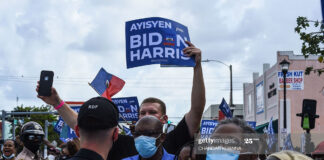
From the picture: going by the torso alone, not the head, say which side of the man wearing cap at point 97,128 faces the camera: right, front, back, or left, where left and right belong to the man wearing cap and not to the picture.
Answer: back

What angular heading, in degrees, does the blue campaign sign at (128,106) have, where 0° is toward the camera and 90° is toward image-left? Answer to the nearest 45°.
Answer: approximately 0°

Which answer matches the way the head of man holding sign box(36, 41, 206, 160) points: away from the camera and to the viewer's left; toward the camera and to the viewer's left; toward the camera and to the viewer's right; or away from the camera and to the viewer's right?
toward the camera and to the viewer's left

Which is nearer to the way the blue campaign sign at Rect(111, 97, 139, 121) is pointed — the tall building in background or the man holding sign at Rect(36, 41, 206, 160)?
the man holding sign

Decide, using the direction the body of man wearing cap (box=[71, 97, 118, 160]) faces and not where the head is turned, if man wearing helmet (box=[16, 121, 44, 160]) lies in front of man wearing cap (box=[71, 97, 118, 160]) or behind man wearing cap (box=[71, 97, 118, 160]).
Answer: in front

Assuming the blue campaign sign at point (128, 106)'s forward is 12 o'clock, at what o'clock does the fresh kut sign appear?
The fresh kut sign is roughly at 7 o'clock from the blue campaign sign.

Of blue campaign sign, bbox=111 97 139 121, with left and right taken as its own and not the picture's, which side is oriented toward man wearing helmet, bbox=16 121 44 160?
front

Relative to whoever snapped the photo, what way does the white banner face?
facing the viewer and to the left of the viewer

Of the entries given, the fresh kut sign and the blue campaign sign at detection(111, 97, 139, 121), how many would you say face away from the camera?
0

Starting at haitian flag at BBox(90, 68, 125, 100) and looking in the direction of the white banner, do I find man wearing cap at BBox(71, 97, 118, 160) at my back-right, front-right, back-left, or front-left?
back-right

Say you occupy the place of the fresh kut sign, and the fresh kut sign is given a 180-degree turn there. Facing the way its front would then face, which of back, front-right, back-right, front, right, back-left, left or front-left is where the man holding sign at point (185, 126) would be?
back
